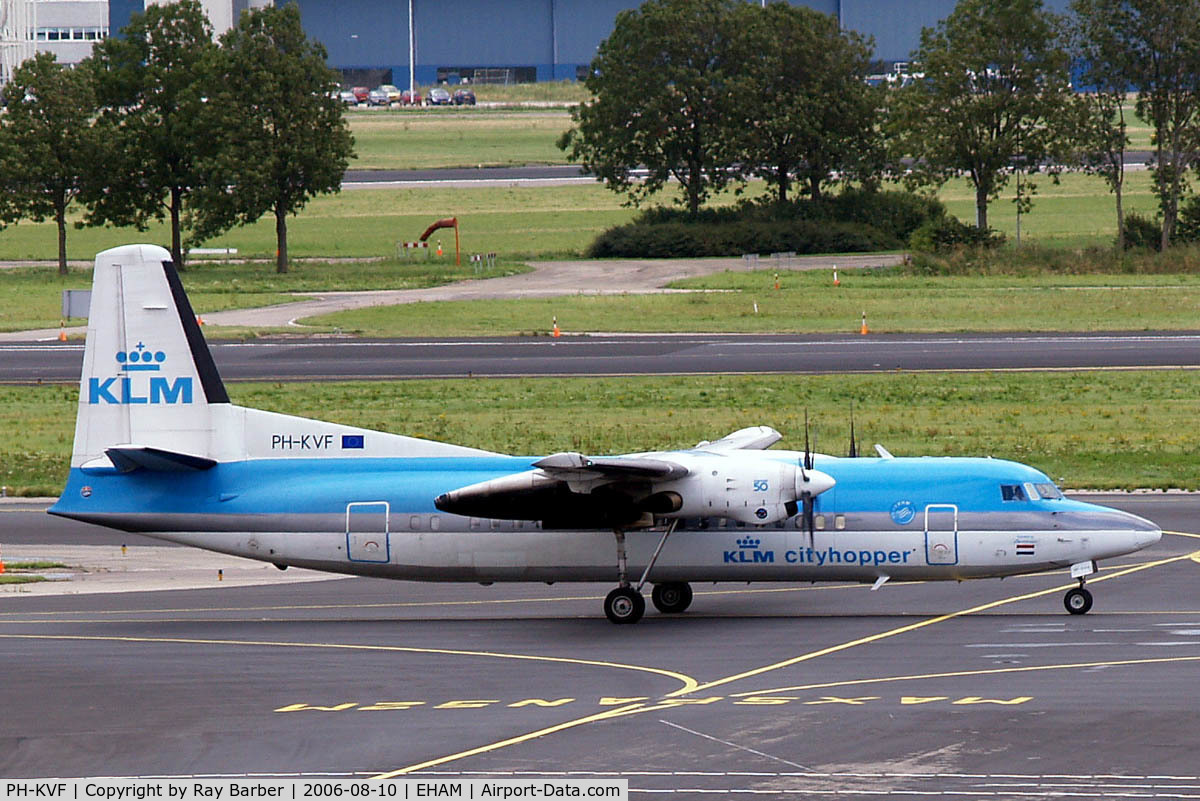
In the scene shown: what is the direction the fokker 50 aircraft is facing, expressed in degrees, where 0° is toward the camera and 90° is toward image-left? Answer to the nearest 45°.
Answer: approximately 270°
